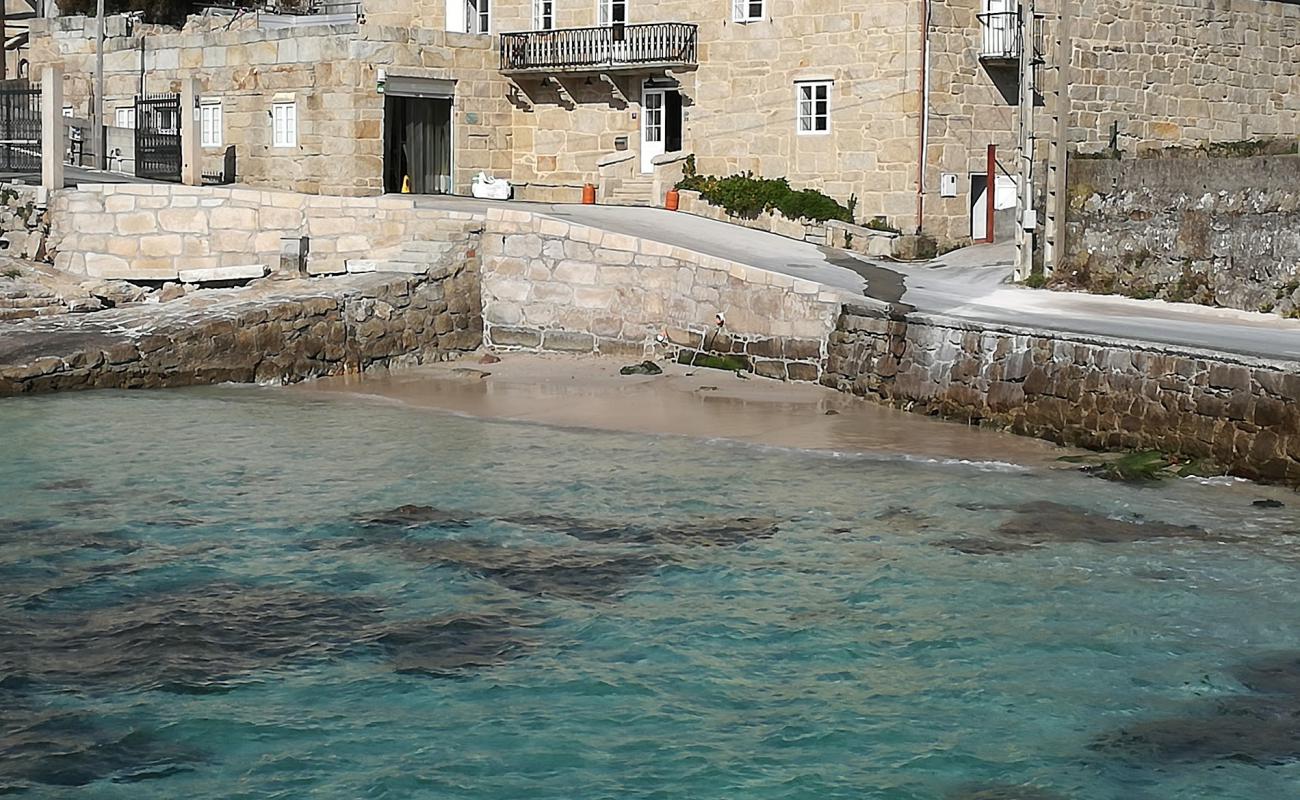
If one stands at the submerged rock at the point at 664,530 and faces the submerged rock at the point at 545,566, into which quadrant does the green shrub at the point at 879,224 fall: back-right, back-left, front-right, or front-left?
back-right

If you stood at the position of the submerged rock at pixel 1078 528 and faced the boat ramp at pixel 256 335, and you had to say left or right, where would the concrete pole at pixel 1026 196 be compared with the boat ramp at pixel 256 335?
right

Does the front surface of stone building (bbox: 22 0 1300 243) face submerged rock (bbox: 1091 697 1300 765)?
yes

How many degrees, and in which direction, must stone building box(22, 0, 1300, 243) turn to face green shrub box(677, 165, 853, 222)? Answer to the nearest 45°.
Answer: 0° — it already faces it

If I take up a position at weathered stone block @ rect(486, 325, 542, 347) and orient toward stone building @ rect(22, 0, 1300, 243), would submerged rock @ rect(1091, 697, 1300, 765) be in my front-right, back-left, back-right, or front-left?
back-right

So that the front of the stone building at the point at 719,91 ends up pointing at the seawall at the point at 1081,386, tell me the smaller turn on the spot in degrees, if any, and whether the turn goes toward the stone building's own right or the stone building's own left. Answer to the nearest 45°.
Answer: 0° — it already faces it

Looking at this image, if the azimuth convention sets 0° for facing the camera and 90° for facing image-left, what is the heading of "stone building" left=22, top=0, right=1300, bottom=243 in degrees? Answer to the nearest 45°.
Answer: approximately 0°

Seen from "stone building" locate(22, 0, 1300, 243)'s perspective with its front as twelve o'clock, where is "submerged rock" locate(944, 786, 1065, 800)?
The submerged rock is roughly at 12 o'clock from the stone building.

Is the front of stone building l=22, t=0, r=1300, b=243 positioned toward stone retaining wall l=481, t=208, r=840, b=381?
yes
